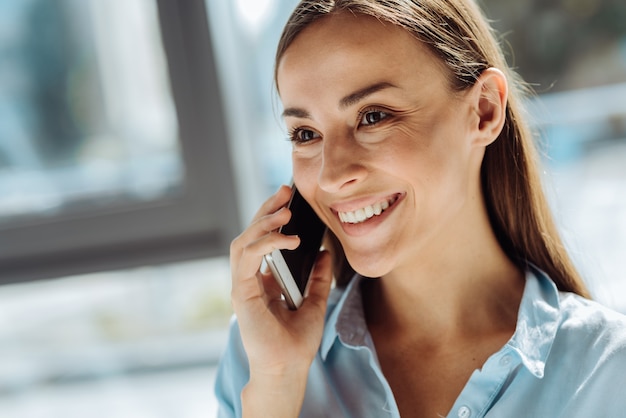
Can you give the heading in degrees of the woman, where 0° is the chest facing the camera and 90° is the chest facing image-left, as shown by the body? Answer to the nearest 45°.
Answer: approximately 45°
